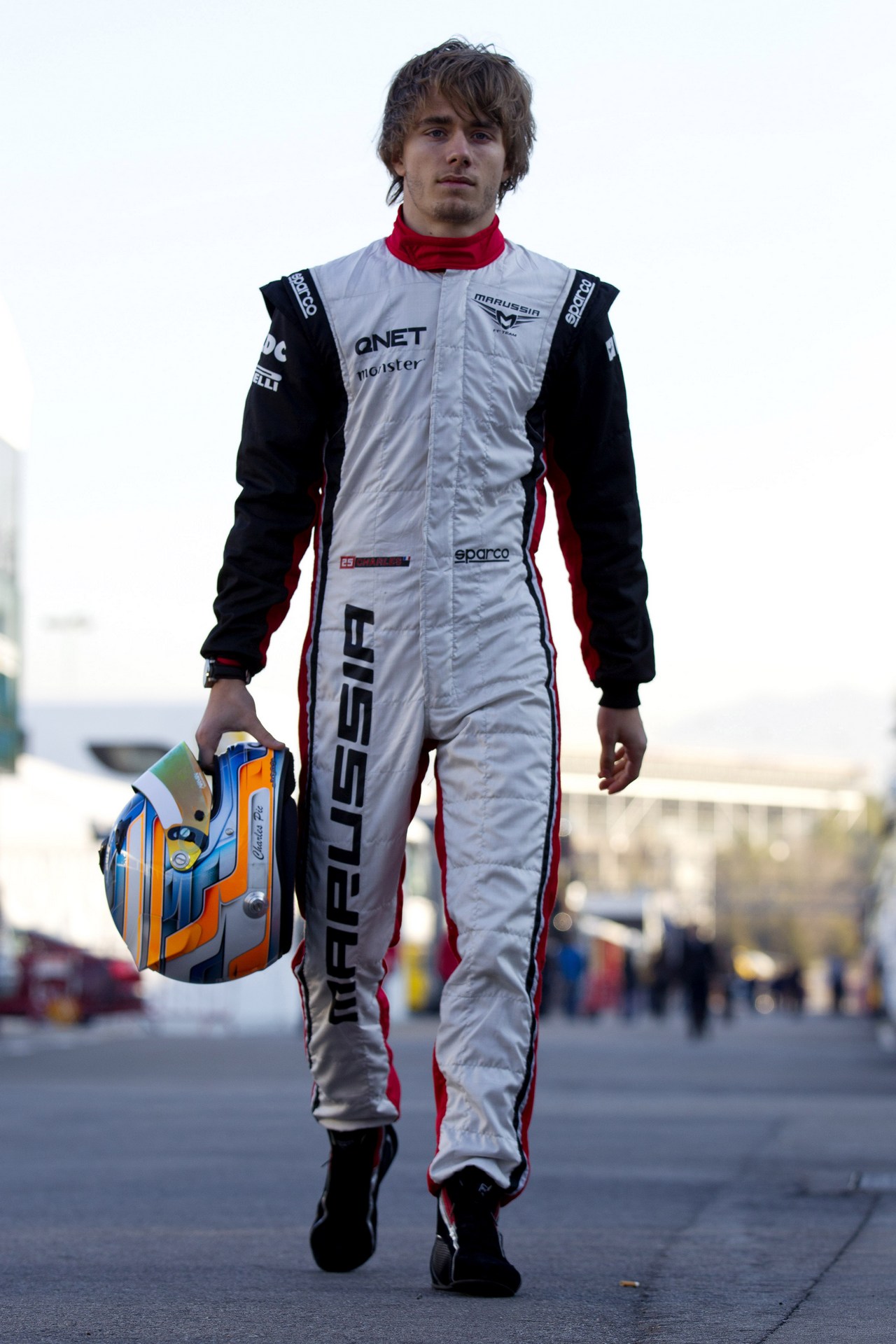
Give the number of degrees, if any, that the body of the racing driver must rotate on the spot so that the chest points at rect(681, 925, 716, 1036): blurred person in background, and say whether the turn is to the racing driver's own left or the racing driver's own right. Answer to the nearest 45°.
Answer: approximately 180°

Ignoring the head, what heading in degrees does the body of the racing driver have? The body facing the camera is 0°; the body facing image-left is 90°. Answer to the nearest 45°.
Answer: approximately 0°

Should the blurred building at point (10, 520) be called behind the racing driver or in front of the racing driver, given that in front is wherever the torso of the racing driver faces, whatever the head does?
behind
